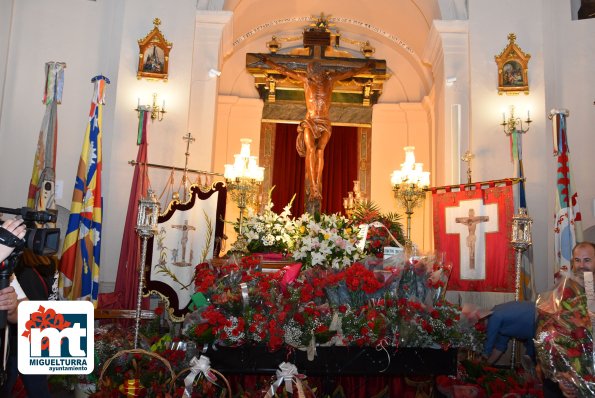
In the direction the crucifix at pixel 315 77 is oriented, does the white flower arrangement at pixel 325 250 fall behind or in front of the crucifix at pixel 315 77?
in front

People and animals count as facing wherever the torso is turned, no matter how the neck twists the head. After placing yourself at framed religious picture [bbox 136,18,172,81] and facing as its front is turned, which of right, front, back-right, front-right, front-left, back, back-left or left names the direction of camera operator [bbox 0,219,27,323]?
front

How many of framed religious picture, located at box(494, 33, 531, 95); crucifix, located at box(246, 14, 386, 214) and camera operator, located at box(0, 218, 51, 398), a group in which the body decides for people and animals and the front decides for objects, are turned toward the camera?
2

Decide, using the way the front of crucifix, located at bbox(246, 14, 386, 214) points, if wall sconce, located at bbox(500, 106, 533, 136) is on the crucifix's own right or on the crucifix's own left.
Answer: on the crucifix's own left

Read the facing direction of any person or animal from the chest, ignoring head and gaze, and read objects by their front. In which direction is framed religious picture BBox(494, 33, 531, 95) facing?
toward the camera

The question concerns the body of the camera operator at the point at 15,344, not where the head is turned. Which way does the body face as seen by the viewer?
to the viewer's right
